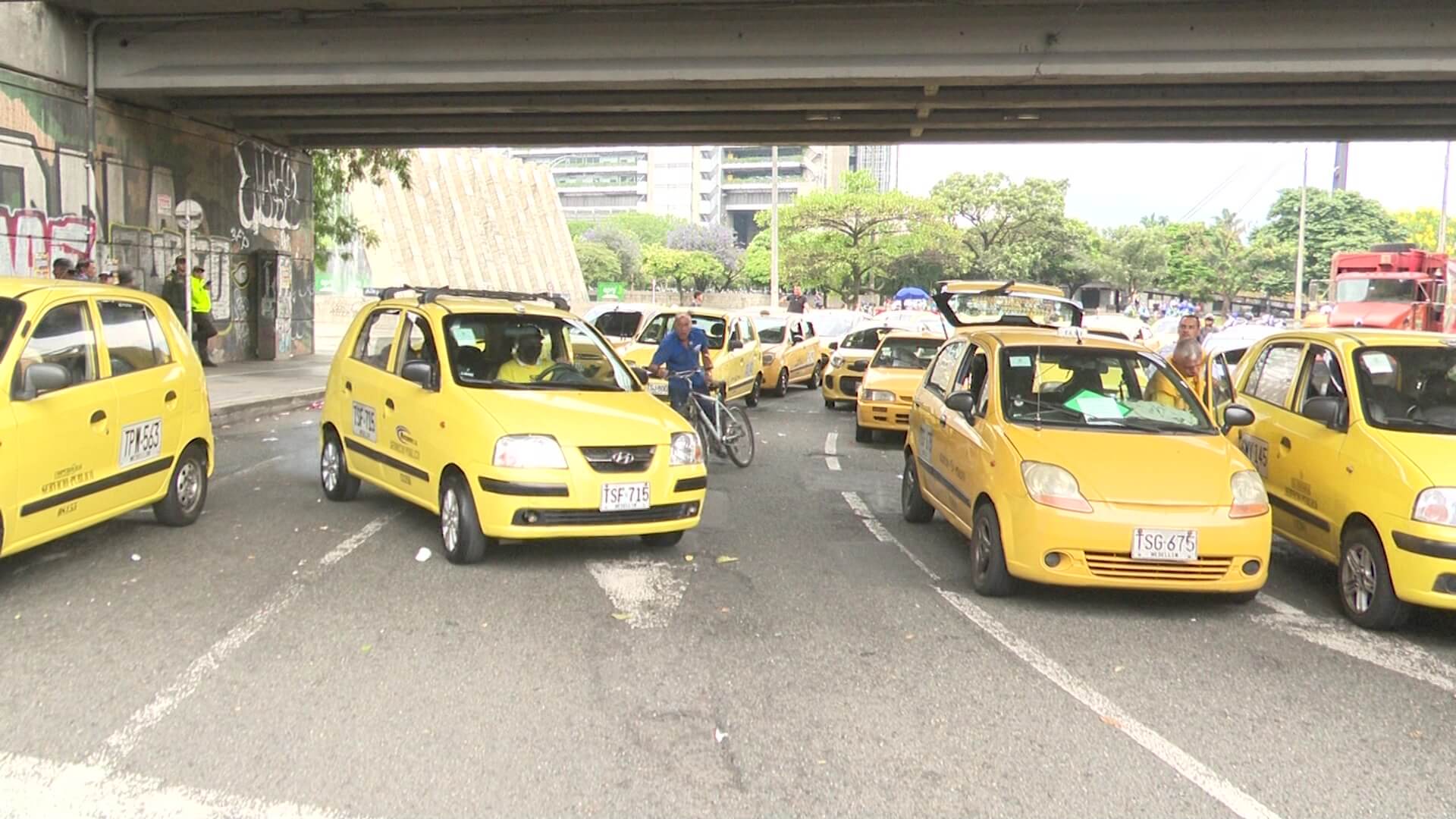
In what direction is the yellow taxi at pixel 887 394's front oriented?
toward the camera

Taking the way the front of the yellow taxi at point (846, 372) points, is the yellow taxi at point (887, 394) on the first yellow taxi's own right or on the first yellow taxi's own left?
on the first yellow taxi's own left

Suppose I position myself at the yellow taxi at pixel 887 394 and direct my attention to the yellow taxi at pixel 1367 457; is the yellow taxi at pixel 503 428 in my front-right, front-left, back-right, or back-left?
front-right

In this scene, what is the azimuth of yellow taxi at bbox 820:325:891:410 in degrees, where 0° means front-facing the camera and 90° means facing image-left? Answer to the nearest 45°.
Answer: approximately 45°

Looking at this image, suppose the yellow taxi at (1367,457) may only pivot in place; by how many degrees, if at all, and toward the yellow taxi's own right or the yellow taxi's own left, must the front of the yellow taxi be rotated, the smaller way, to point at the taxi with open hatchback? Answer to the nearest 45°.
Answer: approximately 90° to the yellow taxi's own right

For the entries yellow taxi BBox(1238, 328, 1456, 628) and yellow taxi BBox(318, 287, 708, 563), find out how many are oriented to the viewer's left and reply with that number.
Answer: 0

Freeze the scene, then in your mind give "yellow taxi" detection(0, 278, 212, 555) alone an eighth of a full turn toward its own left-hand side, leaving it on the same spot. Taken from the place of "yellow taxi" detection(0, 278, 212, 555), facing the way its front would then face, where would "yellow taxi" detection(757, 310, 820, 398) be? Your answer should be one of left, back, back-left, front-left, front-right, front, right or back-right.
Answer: back-left

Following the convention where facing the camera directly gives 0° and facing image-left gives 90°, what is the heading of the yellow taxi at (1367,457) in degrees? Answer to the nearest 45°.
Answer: approximately 315°

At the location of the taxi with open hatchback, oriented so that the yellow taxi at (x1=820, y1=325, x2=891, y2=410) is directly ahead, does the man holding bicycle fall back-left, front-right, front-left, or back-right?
front-left

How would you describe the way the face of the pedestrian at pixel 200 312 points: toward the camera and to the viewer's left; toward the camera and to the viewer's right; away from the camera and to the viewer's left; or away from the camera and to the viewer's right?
toward the camera and to the viewer's right

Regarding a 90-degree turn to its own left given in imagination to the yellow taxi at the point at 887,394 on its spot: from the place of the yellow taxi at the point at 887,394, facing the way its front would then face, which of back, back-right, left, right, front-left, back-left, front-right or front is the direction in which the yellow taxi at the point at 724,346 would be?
back-left

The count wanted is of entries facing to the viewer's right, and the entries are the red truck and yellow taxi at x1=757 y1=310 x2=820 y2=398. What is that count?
0

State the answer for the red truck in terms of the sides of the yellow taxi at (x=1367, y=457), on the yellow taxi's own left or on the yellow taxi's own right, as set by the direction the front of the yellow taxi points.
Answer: on the yellow taxi's own left
